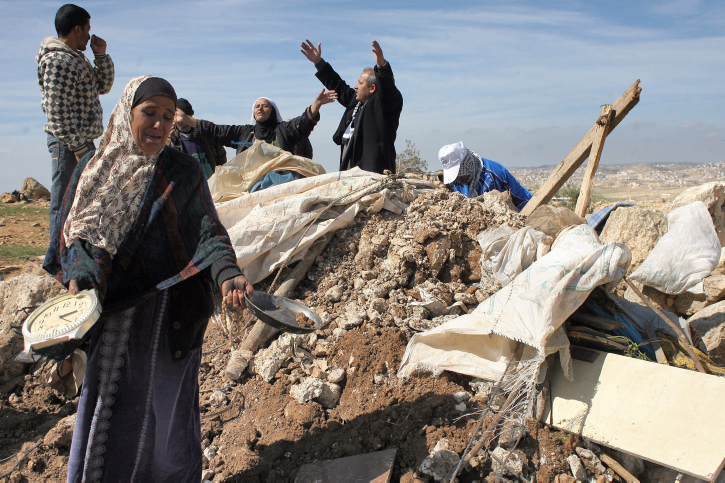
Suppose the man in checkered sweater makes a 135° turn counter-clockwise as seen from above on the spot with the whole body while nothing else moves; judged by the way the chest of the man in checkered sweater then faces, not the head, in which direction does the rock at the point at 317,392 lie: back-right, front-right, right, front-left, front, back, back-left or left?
back

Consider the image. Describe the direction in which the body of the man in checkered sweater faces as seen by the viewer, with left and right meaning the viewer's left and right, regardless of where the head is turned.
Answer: facing to the right of the viewer

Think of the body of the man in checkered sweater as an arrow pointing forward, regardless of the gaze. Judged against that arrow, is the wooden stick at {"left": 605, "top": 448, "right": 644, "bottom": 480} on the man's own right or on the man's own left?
on the man's own right

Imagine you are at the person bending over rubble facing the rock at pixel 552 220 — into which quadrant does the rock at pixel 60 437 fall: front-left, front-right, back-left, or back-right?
front-right

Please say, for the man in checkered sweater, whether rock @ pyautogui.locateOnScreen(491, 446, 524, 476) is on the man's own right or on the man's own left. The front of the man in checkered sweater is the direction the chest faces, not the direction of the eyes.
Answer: on the man's own right

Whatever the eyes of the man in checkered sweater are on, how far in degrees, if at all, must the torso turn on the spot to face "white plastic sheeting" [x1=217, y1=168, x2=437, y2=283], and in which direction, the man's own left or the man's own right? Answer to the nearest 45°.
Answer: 0° — they already face it

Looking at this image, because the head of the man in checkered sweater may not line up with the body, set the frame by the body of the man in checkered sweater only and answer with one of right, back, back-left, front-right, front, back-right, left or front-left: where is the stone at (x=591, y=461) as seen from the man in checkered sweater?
front-right

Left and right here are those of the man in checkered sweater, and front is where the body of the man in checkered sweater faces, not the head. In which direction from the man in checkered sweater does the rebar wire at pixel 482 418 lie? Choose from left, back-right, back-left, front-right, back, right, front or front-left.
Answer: front-right

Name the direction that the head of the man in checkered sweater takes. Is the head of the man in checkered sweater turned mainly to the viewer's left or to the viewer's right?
to the viewer's right

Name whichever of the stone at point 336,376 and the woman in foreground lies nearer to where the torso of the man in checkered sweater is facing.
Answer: the stone

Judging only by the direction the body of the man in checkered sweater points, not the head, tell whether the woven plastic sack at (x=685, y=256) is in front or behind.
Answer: in front

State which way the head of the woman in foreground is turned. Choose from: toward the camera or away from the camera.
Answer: toward the camera
